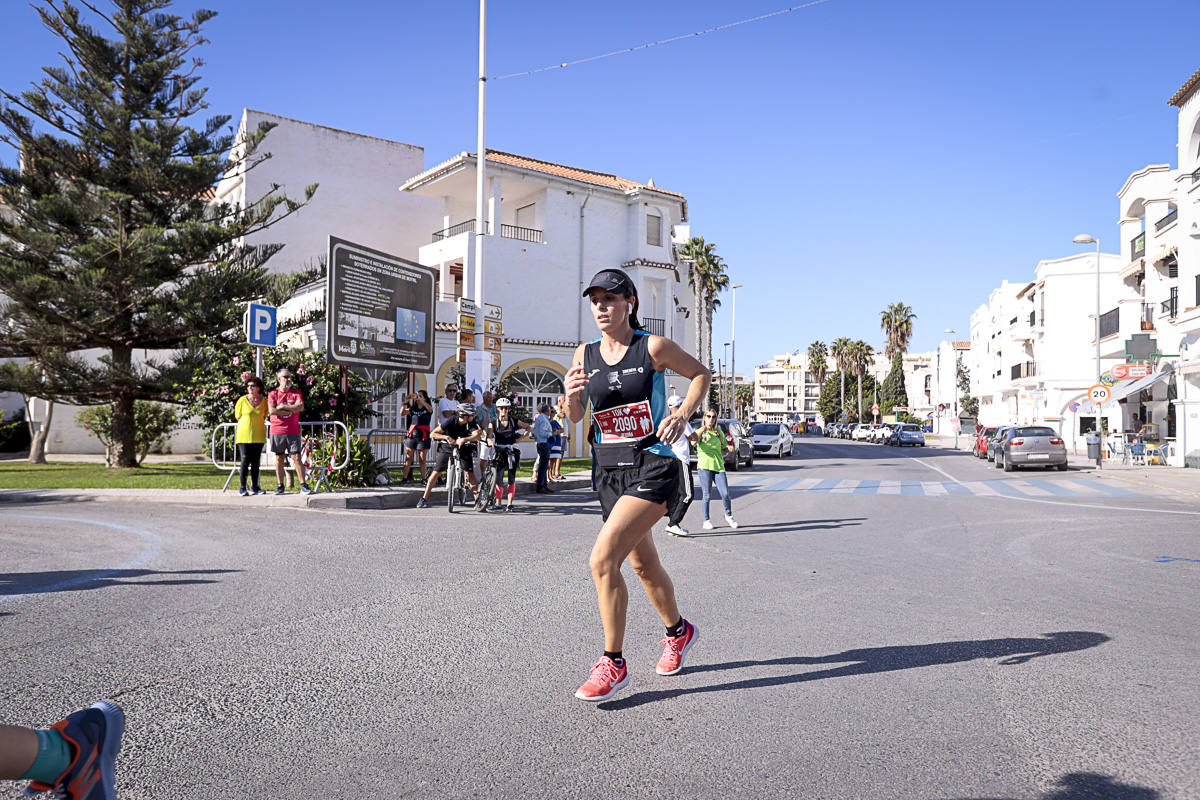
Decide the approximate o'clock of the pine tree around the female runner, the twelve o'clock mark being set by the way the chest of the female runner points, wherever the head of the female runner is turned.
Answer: The pine tree is roughly at 3 o'clock from the female runner.

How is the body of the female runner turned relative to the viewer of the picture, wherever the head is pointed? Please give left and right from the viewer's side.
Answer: facing the viewer and to the left of the viewer

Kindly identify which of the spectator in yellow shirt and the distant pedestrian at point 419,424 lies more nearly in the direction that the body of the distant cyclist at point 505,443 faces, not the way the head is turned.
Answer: the spectator in yellow shirt

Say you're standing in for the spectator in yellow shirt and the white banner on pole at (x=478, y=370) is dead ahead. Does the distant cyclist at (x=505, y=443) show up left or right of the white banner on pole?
right

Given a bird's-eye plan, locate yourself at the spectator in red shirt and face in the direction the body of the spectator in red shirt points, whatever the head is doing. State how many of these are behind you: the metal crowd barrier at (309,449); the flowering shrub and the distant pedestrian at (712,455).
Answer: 2

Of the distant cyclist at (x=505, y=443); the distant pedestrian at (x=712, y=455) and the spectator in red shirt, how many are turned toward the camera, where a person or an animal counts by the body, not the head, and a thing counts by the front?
3

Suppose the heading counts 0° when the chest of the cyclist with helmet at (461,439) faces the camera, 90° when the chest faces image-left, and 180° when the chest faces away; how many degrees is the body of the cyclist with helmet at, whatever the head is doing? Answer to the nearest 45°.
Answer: approximately 0°

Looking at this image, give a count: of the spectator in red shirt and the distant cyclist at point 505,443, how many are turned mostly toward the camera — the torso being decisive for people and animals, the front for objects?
2

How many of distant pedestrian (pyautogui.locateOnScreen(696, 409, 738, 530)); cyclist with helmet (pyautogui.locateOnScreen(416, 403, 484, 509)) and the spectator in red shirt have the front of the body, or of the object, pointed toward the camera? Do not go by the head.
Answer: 3

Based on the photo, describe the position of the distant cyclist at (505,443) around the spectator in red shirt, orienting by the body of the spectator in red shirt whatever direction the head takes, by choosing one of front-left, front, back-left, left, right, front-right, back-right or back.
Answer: left

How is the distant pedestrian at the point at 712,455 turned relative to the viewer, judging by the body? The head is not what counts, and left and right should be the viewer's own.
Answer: facing the viewer

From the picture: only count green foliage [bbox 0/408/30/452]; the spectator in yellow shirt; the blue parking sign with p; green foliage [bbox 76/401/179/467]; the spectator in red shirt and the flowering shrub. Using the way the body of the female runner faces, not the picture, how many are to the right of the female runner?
6
